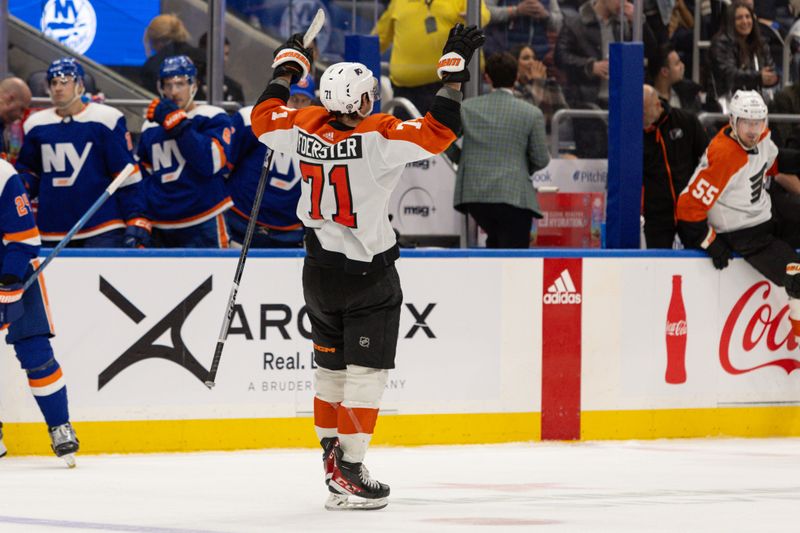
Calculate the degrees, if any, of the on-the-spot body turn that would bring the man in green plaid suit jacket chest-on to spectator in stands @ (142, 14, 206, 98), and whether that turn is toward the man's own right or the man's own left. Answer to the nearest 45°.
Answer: approximately 90° to the man's own left

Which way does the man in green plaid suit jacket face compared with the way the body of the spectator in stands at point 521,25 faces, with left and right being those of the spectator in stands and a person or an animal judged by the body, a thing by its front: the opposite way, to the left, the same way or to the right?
the opposite way

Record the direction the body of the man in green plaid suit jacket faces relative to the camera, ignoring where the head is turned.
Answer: away from the camera

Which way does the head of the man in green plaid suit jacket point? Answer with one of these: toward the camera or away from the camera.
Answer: away from the camera

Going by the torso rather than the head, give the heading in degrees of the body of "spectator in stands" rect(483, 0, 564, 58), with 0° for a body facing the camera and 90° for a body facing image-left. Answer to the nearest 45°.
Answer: approximately 0°

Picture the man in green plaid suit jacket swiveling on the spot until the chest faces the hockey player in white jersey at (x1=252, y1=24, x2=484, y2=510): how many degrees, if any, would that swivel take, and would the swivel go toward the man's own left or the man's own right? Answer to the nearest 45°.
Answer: approximately 180°
